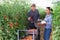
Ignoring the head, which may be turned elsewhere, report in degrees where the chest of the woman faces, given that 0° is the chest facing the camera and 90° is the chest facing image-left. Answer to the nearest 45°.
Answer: approximately 45°

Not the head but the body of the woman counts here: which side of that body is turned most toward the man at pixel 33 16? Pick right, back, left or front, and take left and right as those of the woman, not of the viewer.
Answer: right
